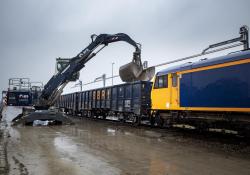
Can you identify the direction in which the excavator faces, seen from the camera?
facing to the right of the viewer
